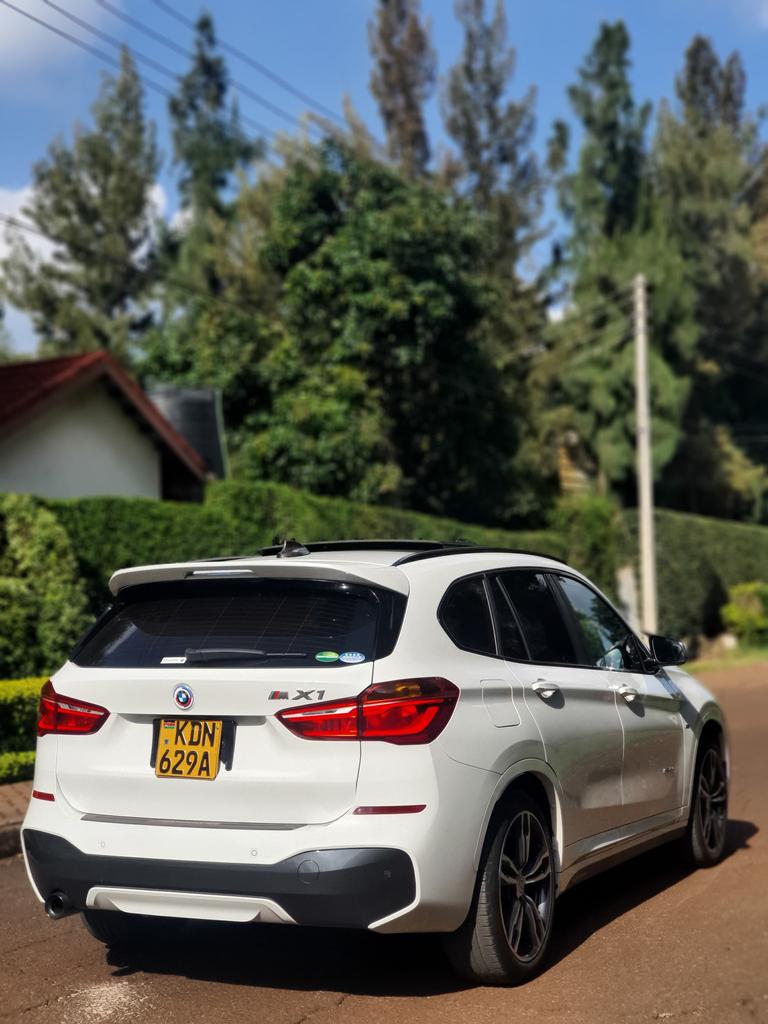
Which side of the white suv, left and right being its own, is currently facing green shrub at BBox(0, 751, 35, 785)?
left

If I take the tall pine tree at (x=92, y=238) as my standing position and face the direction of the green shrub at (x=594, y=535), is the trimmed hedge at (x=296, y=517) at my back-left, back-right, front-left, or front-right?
front-right

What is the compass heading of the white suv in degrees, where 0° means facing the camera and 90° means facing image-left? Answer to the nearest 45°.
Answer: approximately 225°

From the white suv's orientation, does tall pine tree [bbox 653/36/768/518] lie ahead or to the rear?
ahead

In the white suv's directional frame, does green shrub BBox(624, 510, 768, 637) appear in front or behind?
in front

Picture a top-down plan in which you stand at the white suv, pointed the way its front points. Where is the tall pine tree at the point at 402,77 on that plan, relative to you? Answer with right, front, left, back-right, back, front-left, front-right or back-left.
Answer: front-left

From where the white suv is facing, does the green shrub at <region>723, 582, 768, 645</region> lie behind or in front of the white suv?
in front

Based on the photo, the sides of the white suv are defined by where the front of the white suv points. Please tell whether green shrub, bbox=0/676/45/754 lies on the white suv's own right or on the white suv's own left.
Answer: on the white suv's own left
